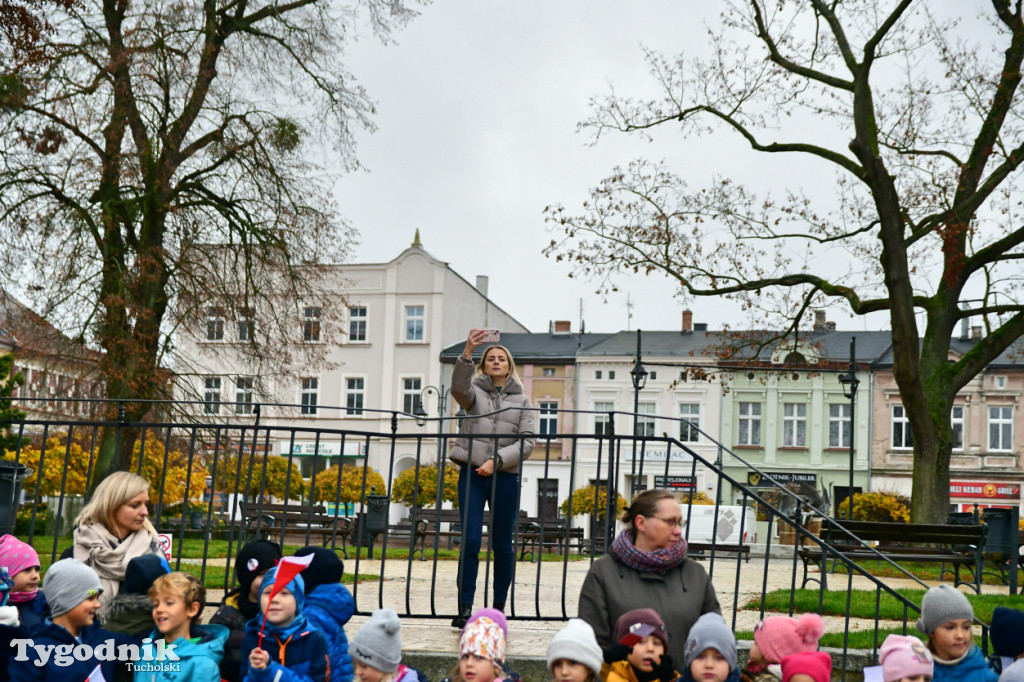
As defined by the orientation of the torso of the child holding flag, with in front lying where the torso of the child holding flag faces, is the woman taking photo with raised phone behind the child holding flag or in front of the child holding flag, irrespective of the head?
behind

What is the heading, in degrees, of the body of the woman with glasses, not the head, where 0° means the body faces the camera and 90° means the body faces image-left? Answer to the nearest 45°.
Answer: approximately 0°

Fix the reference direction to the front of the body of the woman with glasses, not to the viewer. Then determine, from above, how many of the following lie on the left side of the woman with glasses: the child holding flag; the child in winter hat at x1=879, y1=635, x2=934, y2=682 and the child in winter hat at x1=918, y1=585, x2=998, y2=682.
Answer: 2

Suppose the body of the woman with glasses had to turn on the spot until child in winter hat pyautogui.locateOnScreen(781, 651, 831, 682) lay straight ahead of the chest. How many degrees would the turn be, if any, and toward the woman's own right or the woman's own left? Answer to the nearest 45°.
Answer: approximately 45° to the woman's own left

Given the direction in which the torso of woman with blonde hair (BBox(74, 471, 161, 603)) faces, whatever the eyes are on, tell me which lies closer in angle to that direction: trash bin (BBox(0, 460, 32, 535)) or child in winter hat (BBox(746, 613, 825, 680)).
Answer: the child in winter hat

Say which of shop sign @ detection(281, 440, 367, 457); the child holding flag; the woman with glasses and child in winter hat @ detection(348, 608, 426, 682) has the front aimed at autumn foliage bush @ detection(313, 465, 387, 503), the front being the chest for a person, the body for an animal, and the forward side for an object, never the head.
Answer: the shop sign

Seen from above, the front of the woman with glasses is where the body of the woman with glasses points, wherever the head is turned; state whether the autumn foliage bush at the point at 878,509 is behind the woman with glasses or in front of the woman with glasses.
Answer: behind

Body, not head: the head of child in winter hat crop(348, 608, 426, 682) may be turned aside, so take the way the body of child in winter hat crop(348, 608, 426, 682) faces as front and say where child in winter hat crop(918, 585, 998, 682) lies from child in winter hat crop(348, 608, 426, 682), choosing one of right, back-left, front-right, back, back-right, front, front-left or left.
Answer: back-left

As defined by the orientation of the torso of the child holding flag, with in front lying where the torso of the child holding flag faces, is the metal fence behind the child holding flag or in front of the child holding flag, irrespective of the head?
behind

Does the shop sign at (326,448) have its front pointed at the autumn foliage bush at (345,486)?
yes

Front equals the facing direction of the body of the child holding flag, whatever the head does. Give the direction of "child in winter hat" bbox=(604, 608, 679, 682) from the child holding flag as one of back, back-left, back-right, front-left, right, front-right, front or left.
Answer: left
